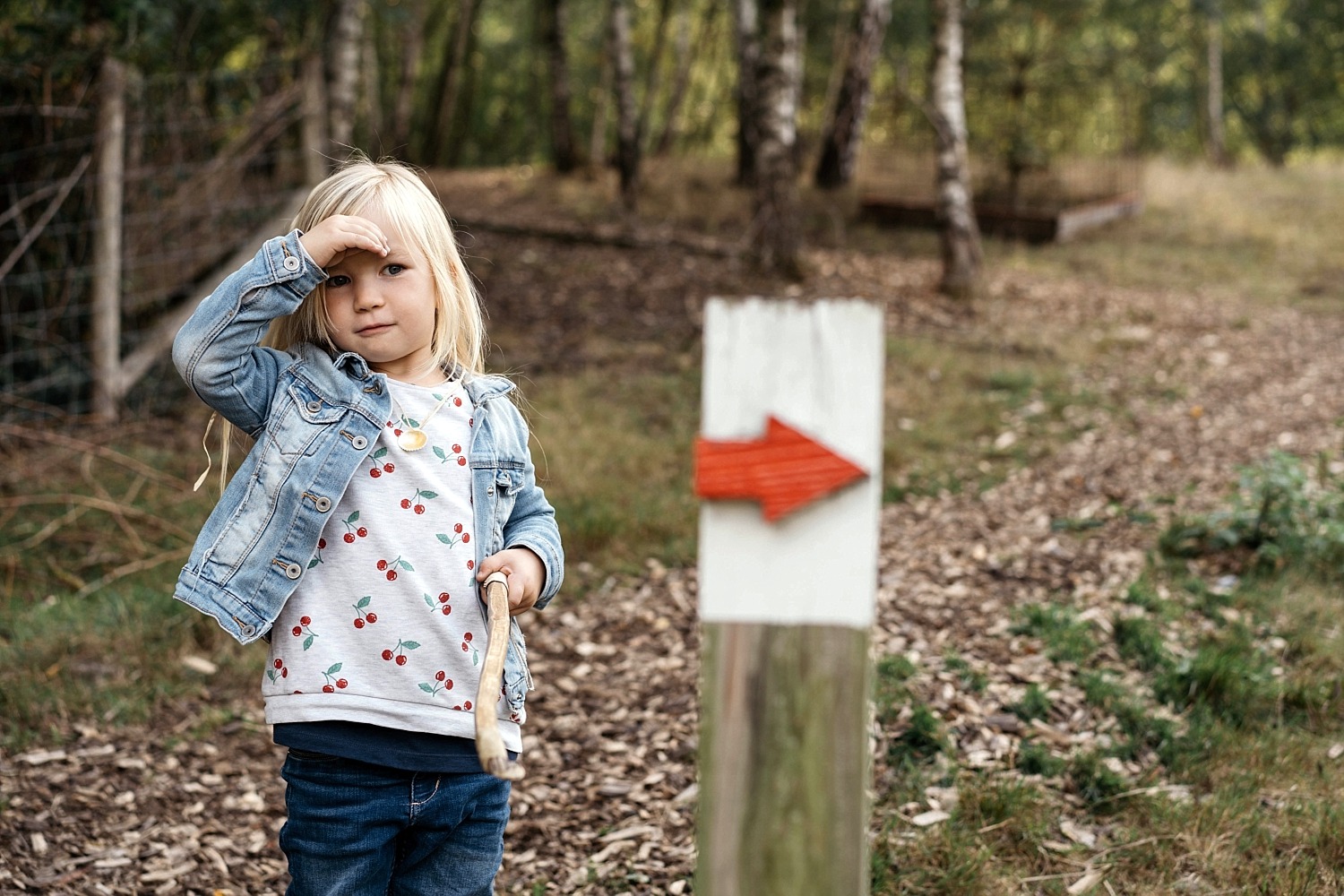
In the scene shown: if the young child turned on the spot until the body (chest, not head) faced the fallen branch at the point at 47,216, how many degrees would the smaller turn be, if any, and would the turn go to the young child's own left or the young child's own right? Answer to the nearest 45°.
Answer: approximately 180°

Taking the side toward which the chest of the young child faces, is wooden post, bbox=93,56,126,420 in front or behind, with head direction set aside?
behind

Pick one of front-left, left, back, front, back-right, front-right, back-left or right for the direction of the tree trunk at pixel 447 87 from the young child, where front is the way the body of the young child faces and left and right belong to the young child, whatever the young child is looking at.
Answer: back

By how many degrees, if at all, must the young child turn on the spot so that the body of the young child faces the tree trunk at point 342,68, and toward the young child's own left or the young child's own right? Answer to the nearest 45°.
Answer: approximately 180°

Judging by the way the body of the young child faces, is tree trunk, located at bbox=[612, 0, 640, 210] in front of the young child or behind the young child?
behind

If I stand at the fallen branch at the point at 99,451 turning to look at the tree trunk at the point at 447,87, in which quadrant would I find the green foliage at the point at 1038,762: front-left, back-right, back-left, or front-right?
back-right

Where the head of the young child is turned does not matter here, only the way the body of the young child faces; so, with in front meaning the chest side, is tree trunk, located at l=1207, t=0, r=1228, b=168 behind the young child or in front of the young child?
behind

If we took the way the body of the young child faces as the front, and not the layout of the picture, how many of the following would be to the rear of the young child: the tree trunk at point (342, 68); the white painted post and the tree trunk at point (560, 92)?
2

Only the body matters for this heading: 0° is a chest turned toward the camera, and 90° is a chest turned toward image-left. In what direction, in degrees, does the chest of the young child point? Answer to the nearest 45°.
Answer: approximately 0°
